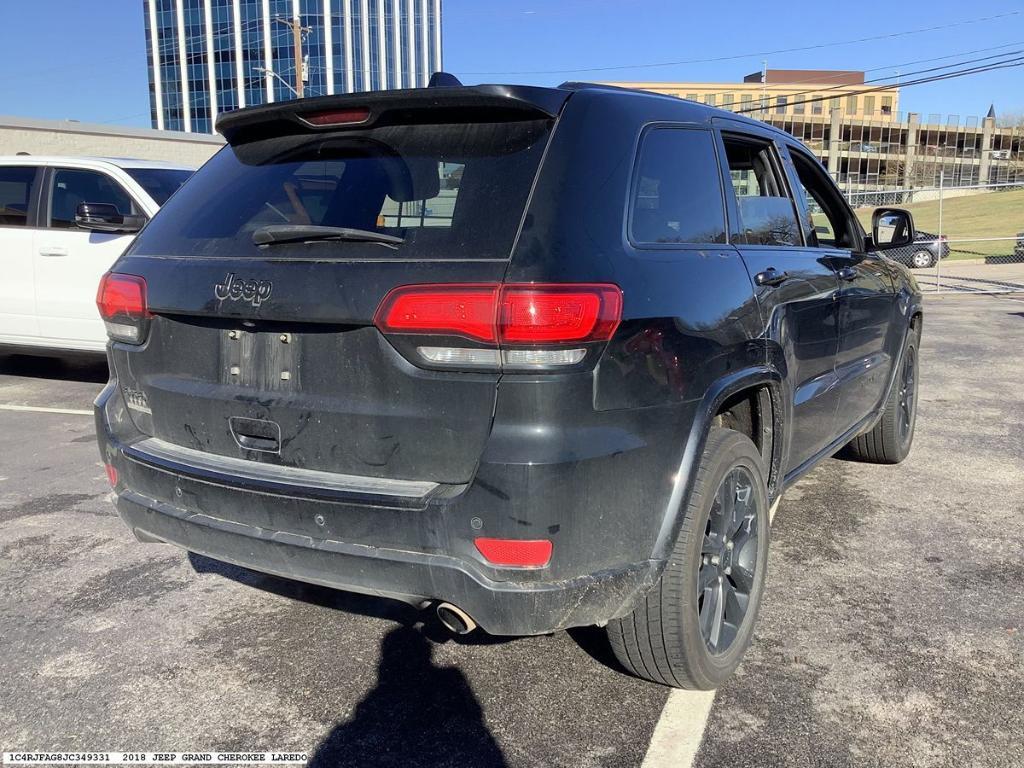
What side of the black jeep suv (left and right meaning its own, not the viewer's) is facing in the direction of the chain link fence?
front

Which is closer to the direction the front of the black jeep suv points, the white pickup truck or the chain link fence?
the chain link fence

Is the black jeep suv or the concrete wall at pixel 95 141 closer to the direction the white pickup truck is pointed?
the black jeep suv

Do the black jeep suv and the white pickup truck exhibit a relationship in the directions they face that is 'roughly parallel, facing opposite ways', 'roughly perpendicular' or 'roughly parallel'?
roughly perpendicular

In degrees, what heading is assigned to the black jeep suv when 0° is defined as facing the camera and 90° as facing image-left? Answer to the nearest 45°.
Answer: approximately 225°

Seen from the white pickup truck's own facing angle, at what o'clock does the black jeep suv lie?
The black jeep suv is roughly at 1 o'clock from the white pickup truck.

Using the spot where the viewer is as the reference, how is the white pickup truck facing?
facing the viewer and to the right of the viewer

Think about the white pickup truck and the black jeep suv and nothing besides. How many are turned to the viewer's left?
0

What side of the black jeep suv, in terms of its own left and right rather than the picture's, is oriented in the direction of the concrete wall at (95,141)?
left

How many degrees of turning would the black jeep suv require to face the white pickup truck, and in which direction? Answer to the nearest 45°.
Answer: approximately 90° to its left

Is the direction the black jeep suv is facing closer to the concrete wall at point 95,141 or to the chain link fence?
the chain link fence
